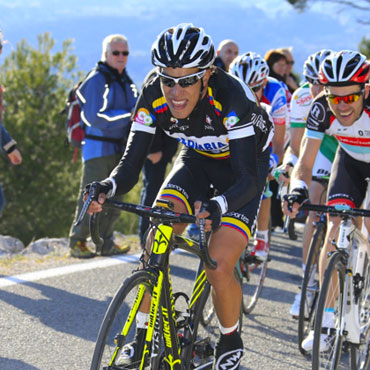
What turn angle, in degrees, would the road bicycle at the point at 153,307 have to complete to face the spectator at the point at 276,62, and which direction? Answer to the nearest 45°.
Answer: approximately 135° to its right

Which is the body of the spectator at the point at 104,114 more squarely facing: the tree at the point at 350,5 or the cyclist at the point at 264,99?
the cyclist

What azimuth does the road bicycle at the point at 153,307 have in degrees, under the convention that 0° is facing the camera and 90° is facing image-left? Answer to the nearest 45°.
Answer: approximately 45°

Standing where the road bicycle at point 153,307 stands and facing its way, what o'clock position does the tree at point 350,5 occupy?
The tree is roughly at 5 o'clock from the road bicycle.

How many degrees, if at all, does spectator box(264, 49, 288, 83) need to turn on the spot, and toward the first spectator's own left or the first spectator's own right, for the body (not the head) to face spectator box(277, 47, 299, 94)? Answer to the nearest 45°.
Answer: approximately 90° to the first spectator's own left

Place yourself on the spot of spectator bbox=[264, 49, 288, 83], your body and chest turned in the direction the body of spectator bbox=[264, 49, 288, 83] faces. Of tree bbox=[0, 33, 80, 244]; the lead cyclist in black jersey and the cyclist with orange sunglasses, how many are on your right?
2

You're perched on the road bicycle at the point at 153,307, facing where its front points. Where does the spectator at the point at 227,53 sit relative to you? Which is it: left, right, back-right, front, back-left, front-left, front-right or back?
back-right
